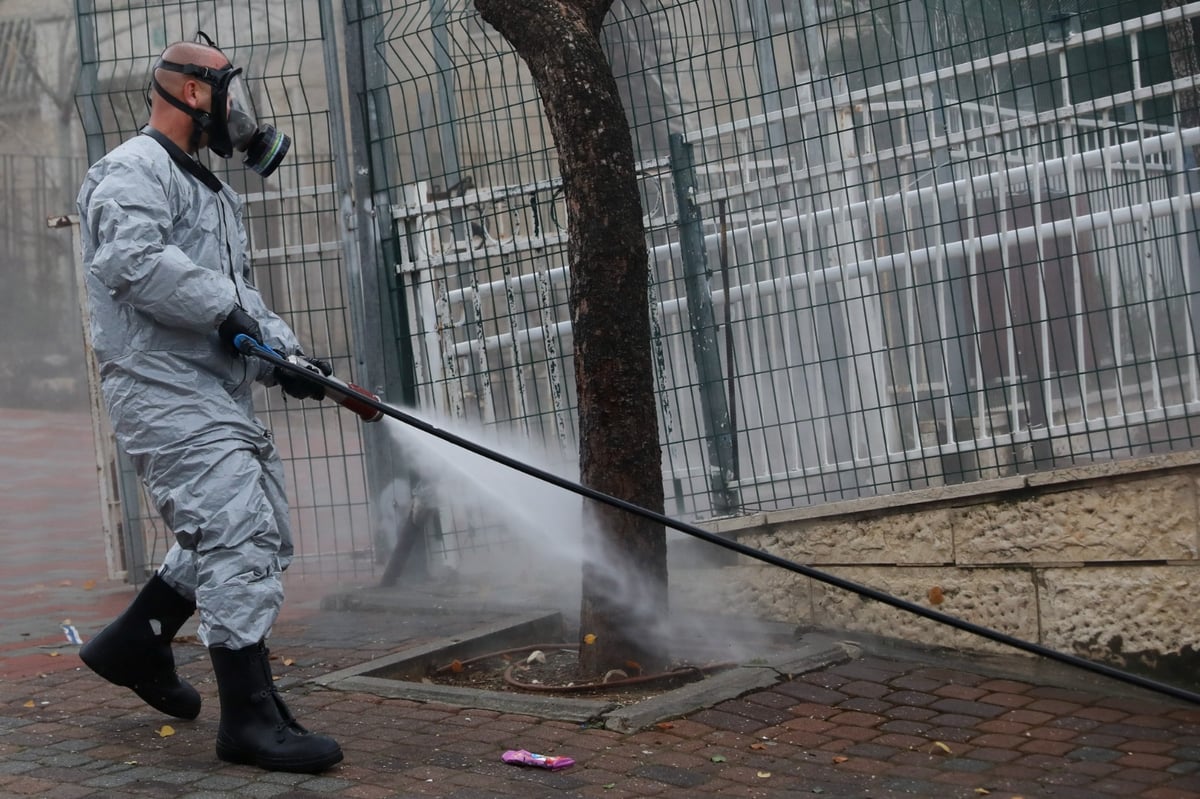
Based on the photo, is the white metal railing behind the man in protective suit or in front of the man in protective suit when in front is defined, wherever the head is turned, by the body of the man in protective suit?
in front

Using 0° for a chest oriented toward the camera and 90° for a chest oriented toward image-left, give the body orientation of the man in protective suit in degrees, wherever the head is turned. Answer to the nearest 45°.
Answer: approximately 270°

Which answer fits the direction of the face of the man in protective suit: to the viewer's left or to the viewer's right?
to the viewer's right
